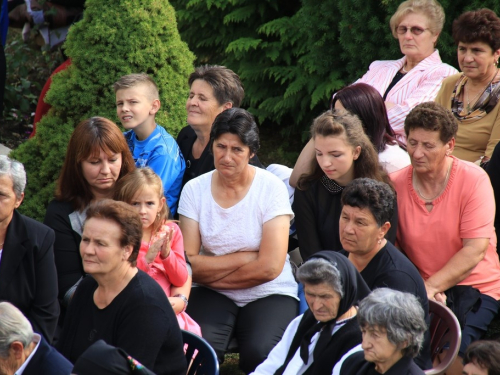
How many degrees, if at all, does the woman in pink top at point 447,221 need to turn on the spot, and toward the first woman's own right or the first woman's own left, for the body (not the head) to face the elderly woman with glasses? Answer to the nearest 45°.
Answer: approximately 135° to the first woman's own right

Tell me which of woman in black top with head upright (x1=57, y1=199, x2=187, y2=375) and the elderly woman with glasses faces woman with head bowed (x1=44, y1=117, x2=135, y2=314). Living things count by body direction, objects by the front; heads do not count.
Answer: the elderly woman with glasses

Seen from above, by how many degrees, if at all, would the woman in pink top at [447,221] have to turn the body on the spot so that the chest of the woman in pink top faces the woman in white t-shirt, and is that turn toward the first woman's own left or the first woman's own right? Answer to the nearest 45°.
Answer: approximately 45° to the first woman's own right

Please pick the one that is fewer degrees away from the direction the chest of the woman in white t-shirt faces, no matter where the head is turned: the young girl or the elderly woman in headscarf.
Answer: the elderly woman in headscarf

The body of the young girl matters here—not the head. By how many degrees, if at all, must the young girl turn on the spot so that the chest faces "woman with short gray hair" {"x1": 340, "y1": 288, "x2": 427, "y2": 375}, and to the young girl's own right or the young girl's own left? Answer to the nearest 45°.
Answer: approximately 90° to the young girl's own left

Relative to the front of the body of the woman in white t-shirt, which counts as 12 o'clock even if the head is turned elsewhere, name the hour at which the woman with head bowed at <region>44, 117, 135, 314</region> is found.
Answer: The woman with head bowed is roughly at 3 o'clock from the woman in white t-shirt.

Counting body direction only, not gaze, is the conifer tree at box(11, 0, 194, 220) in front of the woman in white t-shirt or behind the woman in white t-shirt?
behind

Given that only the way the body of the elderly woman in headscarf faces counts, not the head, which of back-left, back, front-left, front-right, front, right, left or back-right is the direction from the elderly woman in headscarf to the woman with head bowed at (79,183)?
right

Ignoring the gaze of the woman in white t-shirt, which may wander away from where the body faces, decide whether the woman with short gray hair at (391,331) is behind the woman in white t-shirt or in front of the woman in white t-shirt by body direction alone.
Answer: in front

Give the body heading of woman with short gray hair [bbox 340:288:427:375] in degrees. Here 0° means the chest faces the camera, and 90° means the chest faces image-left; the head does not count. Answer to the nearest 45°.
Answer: approximately 45°

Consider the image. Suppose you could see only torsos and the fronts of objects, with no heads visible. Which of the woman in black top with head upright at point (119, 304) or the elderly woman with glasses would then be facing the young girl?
the elderly woman with glasses
